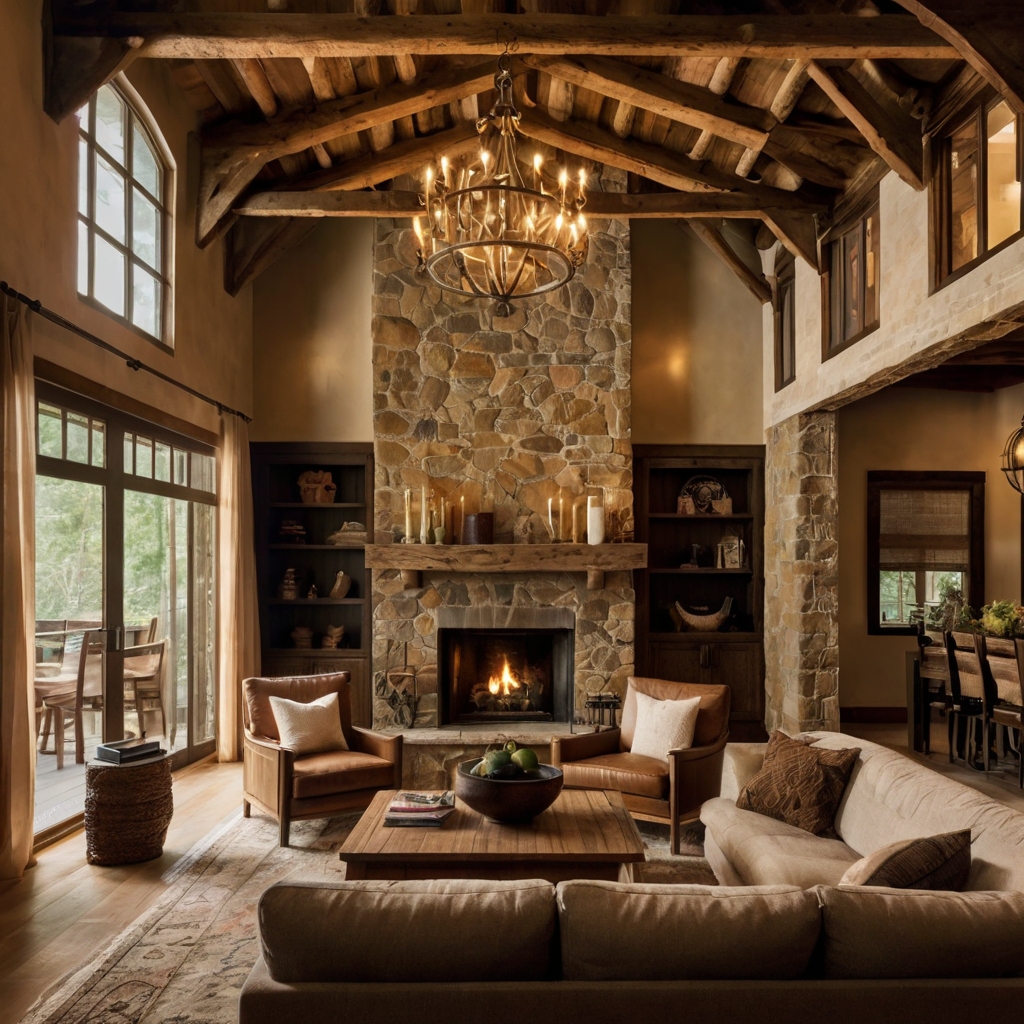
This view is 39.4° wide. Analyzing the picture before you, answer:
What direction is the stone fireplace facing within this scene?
toward the camera

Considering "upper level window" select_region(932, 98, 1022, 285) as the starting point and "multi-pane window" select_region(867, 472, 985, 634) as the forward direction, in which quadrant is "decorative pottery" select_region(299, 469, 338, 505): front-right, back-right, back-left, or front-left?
front-left

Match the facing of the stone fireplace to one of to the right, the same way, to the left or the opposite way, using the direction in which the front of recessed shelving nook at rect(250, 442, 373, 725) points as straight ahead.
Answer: the same way

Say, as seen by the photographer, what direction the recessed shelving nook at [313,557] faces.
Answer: facing the viewer

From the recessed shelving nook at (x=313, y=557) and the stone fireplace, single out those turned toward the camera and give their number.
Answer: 2

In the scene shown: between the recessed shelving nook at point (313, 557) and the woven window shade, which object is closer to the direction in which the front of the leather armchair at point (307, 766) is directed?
the woven window shade

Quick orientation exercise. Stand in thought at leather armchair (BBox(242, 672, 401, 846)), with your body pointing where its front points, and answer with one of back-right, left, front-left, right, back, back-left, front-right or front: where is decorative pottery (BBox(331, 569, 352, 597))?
back-left

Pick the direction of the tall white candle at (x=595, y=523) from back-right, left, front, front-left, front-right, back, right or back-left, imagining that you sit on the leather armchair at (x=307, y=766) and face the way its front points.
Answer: left

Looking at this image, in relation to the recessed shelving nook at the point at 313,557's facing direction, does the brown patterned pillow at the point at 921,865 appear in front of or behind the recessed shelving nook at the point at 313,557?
in front

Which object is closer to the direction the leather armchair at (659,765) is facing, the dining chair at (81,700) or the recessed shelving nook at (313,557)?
the dining chair

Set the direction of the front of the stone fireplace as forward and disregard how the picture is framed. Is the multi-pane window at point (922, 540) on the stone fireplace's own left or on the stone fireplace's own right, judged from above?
on the stone fireplace's own left

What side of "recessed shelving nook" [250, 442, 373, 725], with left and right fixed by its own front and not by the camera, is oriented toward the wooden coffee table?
front

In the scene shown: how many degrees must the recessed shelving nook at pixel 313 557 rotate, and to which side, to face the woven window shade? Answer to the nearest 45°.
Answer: approximately 90° to its left

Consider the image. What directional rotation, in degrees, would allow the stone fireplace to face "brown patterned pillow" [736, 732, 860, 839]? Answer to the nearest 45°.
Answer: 0° — it already faces it

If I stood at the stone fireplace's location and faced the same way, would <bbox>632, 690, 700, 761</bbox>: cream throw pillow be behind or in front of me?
in front
